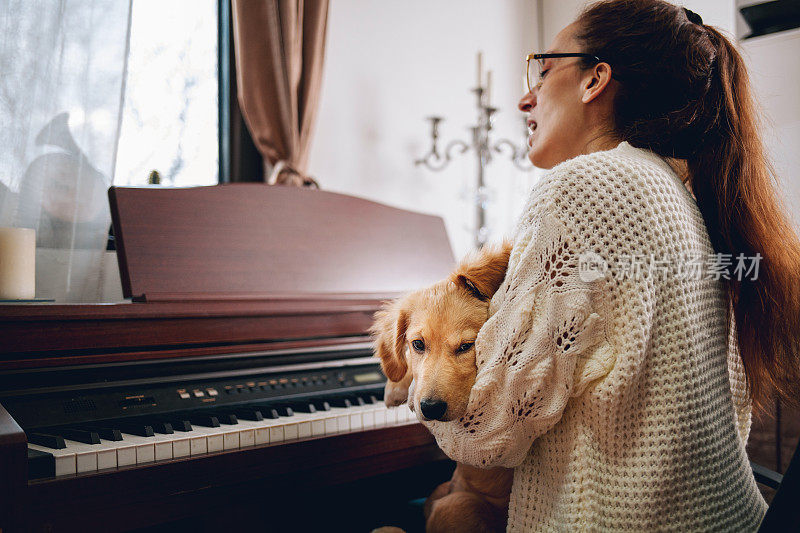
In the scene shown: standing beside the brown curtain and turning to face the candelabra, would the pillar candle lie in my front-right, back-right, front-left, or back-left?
back-right

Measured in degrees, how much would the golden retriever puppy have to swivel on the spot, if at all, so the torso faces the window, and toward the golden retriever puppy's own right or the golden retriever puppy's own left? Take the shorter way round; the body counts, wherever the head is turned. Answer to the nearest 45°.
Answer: approximately 135° to the golden retriever puppy's own right

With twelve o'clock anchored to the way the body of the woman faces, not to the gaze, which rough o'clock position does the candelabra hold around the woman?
The candelabra is roughly at 1 o'clock from the woman.

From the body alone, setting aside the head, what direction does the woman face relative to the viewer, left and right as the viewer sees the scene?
facing away from the viewer and to the left of the viewer

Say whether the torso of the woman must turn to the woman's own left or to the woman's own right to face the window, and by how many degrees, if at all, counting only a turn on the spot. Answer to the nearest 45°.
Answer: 0° — they already face it

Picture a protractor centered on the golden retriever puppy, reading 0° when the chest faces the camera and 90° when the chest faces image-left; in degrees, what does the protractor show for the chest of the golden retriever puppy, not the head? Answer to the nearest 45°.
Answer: approximately 0°
